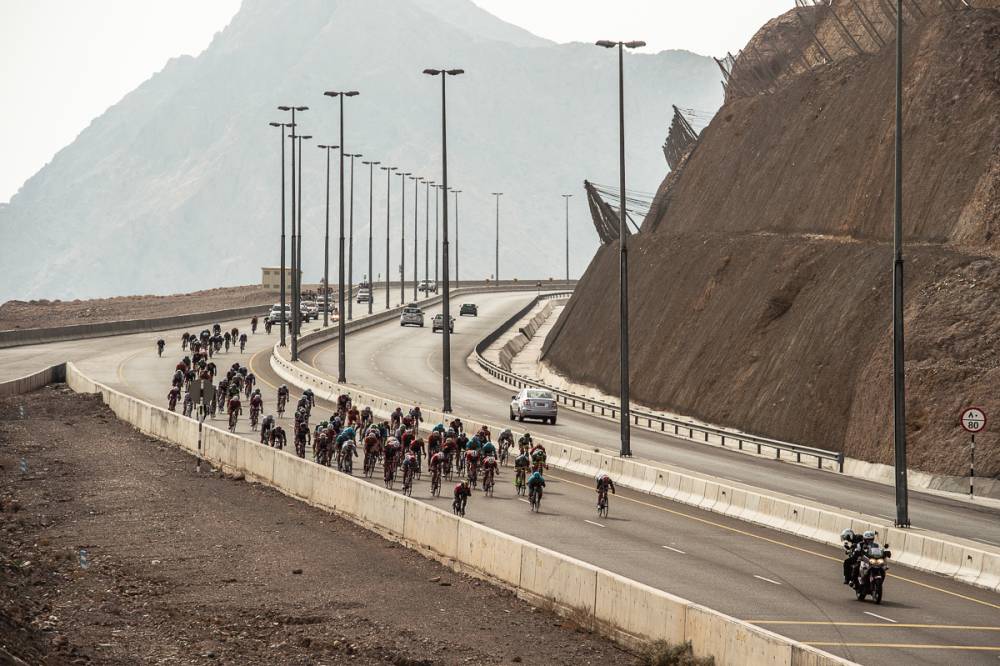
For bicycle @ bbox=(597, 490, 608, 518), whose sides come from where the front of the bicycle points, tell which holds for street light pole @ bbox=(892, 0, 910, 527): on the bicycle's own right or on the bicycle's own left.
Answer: on the bicycle's own left

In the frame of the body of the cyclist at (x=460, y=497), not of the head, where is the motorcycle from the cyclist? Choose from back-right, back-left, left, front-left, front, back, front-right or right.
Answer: front

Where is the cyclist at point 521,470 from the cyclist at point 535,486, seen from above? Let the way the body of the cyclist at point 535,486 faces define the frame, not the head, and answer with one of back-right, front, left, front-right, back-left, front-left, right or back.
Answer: back

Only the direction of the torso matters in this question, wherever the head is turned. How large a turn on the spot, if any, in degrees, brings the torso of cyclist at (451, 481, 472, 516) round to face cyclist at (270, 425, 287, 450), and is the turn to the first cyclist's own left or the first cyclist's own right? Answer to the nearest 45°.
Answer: approximately 180°

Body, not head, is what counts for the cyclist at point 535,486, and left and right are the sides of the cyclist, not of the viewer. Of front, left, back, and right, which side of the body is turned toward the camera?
front

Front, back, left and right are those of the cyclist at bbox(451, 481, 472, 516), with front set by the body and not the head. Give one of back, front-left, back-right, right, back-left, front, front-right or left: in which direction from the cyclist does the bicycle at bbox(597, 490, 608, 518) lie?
left

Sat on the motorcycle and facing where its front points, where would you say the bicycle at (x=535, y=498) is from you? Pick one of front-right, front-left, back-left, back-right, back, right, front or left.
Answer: back

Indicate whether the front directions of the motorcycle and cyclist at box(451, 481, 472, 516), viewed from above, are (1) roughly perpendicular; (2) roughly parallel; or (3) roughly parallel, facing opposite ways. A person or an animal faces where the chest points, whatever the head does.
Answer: roughly parallel

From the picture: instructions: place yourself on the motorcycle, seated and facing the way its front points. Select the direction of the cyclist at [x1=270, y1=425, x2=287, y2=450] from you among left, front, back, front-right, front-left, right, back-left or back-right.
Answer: back

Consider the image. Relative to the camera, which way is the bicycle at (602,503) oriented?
toward the camera

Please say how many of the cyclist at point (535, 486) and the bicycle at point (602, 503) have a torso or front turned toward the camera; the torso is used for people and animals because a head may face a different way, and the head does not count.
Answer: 2

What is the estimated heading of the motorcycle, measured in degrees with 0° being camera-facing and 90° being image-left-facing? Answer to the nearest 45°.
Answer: approximately 315°

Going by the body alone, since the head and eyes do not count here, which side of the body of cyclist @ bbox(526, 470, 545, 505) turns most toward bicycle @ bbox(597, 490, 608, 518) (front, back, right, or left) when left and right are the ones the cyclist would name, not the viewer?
front

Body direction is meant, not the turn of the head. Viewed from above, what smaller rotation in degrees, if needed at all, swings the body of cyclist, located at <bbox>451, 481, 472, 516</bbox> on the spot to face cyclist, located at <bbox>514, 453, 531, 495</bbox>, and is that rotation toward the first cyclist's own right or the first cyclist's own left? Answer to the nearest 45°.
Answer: approximately 135° to the first cyclist's own left
